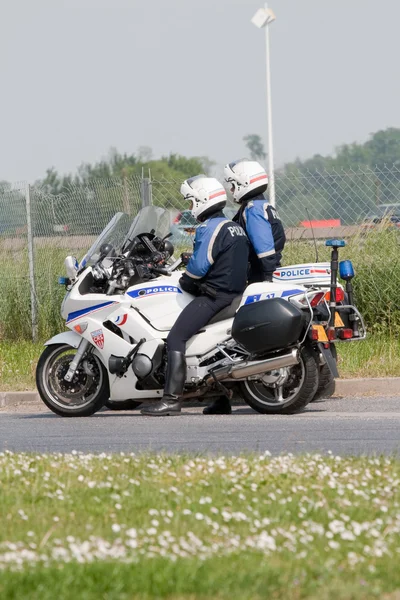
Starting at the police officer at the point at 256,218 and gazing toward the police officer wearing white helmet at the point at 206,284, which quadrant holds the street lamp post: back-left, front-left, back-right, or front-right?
back-right

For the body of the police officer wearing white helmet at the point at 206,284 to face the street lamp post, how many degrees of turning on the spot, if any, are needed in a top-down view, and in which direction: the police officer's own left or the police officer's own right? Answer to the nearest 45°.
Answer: approximately 90° to the police officer's own right

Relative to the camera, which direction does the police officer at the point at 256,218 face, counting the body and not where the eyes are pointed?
to the viewer's left

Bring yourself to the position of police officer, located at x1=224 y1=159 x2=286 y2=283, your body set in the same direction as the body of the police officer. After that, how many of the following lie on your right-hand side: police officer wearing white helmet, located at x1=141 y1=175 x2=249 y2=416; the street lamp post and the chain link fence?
2

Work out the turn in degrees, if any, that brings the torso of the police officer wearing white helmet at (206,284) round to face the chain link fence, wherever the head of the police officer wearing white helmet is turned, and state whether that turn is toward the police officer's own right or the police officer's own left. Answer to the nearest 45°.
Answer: approximately 90° to the police officer's own right

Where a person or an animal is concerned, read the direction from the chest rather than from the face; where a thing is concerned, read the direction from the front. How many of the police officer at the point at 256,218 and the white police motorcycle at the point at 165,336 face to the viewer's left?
2

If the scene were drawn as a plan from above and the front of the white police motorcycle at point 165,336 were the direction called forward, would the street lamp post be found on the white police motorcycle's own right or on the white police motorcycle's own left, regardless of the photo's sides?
on the white police motorcycle's own right

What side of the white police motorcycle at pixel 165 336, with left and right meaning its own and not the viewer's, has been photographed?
left

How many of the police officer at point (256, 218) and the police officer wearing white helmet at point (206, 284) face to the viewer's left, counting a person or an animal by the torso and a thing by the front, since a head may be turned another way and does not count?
2

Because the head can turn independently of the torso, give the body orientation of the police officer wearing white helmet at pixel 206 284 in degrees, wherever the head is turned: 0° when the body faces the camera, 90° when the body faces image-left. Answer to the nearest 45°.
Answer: approximately 90°

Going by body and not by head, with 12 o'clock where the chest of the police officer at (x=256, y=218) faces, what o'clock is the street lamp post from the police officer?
The street lamp post is roughly at 3 o'clock from the police officer.
